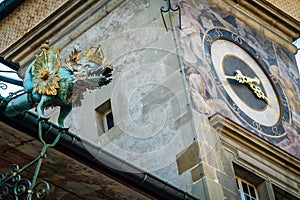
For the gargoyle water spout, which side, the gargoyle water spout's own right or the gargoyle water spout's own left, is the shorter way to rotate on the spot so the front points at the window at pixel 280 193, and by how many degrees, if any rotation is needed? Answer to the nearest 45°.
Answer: approximately 45° to the gargoyle water spout's own left

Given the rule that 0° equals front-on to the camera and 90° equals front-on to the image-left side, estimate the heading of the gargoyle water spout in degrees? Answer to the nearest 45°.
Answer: approximately 270°
